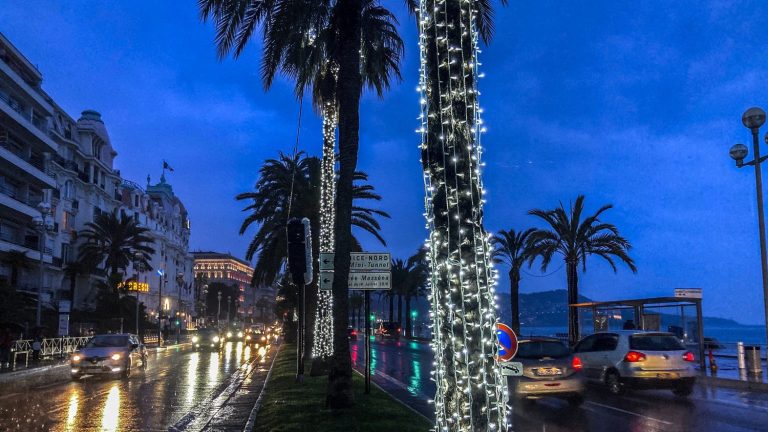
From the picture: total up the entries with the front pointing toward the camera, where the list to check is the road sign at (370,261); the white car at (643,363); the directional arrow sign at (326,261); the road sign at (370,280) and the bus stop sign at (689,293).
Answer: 4

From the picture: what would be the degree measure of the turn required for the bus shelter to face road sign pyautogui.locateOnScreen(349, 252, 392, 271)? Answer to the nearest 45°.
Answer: approximately 45° to its left

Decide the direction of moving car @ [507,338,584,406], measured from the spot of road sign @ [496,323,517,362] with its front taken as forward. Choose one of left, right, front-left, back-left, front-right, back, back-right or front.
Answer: back

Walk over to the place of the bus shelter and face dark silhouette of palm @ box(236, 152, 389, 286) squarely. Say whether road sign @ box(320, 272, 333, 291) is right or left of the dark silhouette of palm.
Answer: left

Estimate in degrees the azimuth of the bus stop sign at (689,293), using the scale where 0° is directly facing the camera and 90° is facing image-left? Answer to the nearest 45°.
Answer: approximately 0°

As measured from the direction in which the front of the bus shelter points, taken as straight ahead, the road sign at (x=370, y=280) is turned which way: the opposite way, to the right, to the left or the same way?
to the left

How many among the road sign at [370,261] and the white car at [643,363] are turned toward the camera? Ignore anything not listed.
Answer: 1

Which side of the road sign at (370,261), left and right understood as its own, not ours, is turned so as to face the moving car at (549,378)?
left

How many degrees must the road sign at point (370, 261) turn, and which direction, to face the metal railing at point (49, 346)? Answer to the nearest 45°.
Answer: approximately 135° to its right

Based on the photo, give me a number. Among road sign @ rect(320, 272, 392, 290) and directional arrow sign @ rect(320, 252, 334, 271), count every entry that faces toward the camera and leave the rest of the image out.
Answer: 2

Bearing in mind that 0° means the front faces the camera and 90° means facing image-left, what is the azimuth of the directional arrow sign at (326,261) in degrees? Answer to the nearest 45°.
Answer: approximately 0°

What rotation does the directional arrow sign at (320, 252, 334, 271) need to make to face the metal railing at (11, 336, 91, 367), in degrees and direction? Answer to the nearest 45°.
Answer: approximately 135° to its right

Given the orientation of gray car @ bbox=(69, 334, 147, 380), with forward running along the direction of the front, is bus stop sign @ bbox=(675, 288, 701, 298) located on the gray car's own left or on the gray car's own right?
on the gray car's own left
